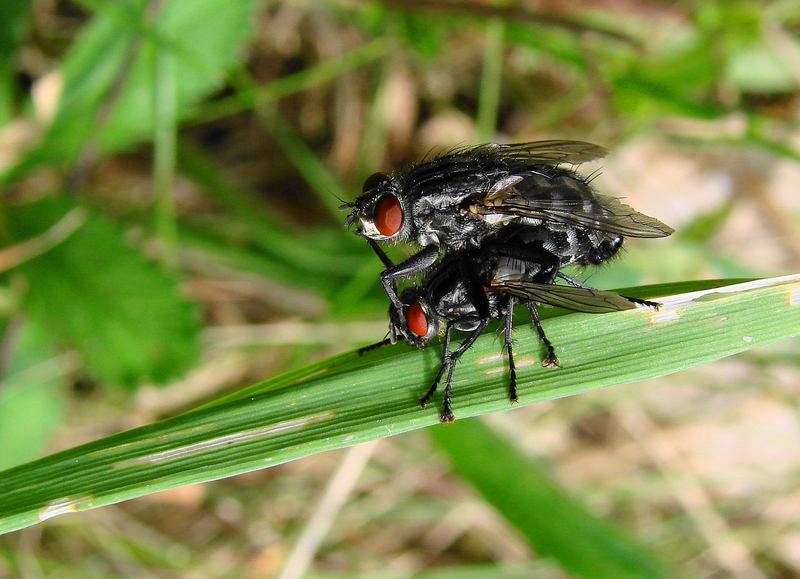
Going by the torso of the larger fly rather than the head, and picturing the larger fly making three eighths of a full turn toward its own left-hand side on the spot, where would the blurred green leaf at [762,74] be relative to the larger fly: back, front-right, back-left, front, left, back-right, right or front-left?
left

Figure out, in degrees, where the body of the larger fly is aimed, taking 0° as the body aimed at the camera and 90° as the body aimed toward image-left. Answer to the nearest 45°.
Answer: approximately 90°

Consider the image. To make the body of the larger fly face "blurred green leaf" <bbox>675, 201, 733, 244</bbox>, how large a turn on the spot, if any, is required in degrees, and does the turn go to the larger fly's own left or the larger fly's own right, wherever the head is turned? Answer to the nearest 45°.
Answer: approximately 135° to the larger fly's own right
